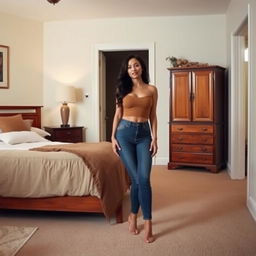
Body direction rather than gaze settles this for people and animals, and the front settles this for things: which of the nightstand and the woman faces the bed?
the nightstand

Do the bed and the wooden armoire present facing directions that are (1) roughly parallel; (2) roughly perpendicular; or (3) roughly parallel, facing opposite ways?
roughly perpendicular

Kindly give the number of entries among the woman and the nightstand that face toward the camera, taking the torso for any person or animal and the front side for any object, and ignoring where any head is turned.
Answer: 2

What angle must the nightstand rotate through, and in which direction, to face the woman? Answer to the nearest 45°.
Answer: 0° — it already faces them

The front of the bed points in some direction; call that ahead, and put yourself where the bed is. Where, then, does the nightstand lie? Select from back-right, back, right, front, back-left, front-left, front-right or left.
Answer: back-left

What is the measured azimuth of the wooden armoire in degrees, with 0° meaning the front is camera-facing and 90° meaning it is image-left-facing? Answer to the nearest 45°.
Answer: approximately 45°

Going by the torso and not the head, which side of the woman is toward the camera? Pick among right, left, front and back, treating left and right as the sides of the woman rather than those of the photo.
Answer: front

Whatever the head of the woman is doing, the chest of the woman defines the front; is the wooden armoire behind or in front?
behind

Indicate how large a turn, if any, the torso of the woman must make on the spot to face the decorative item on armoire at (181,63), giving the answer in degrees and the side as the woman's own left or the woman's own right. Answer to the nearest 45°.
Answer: approximately 180°

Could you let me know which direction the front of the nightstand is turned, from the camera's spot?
facing the viewer
